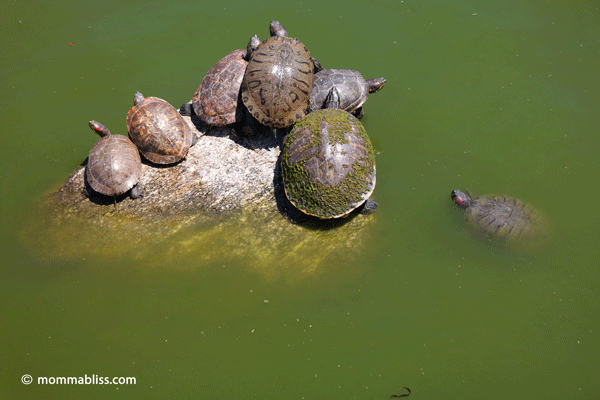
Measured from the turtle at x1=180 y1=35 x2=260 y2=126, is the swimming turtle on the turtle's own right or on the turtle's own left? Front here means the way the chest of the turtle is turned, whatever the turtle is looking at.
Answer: on the turtle's own right

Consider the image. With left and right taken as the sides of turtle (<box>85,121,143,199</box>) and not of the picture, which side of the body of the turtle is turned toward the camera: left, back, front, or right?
back

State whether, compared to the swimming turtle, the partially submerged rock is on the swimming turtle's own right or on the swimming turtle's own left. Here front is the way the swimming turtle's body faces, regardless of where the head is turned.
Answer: on the swimming turtle's own left

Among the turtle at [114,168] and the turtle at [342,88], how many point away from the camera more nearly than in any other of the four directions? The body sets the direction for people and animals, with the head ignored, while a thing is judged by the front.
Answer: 1

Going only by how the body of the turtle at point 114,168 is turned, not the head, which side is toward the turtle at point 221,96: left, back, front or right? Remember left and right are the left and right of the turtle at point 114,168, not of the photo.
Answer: right

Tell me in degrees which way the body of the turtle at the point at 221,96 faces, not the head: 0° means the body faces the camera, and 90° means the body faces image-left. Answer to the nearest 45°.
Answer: approximately 225°

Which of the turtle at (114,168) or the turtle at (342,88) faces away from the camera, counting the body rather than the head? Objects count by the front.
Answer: the turtle at (114,168)

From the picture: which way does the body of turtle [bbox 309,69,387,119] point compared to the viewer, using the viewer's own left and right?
facing to the right of the viewer

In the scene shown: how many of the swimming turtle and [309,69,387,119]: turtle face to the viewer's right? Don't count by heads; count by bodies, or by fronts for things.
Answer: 1

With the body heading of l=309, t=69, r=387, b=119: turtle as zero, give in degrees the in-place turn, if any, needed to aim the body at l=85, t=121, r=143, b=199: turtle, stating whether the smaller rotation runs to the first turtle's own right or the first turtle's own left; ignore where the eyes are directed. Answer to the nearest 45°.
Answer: approximately 135° to the first turtle's own right

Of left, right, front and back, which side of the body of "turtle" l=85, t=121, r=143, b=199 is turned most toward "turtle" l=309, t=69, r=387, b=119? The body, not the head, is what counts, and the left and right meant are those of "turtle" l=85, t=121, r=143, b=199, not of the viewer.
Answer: right

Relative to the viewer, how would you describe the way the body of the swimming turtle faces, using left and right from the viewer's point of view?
facing away from the viewer and to the left of the viewer

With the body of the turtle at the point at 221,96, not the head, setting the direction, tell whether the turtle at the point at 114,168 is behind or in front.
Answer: behind
